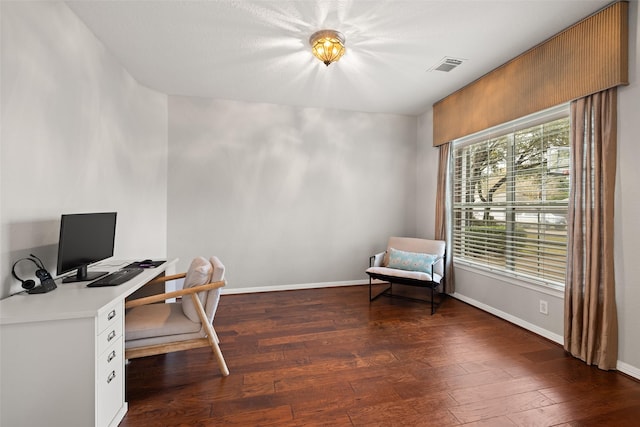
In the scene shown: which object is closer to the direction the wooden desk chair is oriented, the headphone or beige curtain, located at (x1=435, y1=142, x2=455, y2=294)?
the headphone

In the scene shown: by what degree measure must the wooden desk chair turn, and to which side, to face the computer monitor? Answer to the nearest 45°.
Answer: approximately 45° to its right

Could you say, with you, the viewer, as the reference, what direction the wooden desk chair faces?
facing to the left of the viewer

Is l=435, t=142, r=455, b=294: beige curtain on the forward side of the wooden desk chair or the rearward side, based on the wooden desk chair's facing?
on the rearward side

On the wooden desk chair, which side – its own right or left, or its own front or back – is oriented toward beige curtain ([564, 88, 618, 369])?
back

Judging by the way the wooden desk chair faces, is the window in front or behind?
behind

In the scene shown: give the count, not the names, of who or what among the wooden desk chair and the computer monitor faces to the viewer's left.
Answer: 1
